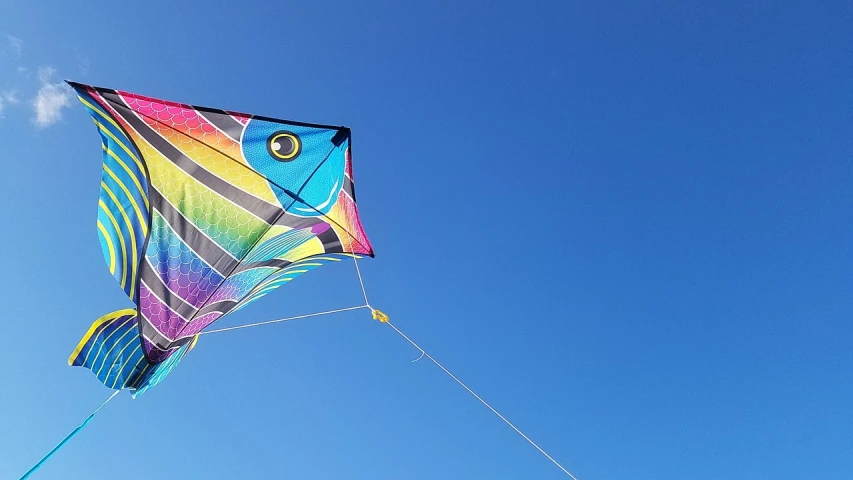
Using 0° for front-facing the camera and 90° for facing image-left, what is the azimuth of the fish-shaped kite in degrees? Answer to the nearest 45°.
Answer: approximately 270°
